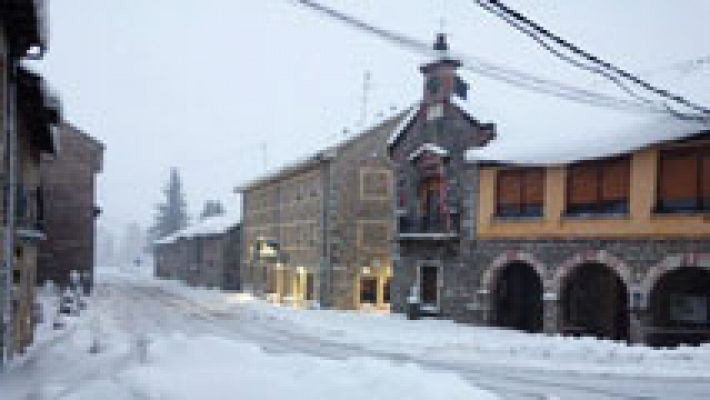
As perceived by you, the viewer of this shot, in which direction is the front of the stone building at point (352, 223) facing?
facing the viewer and to the left of the viewer
